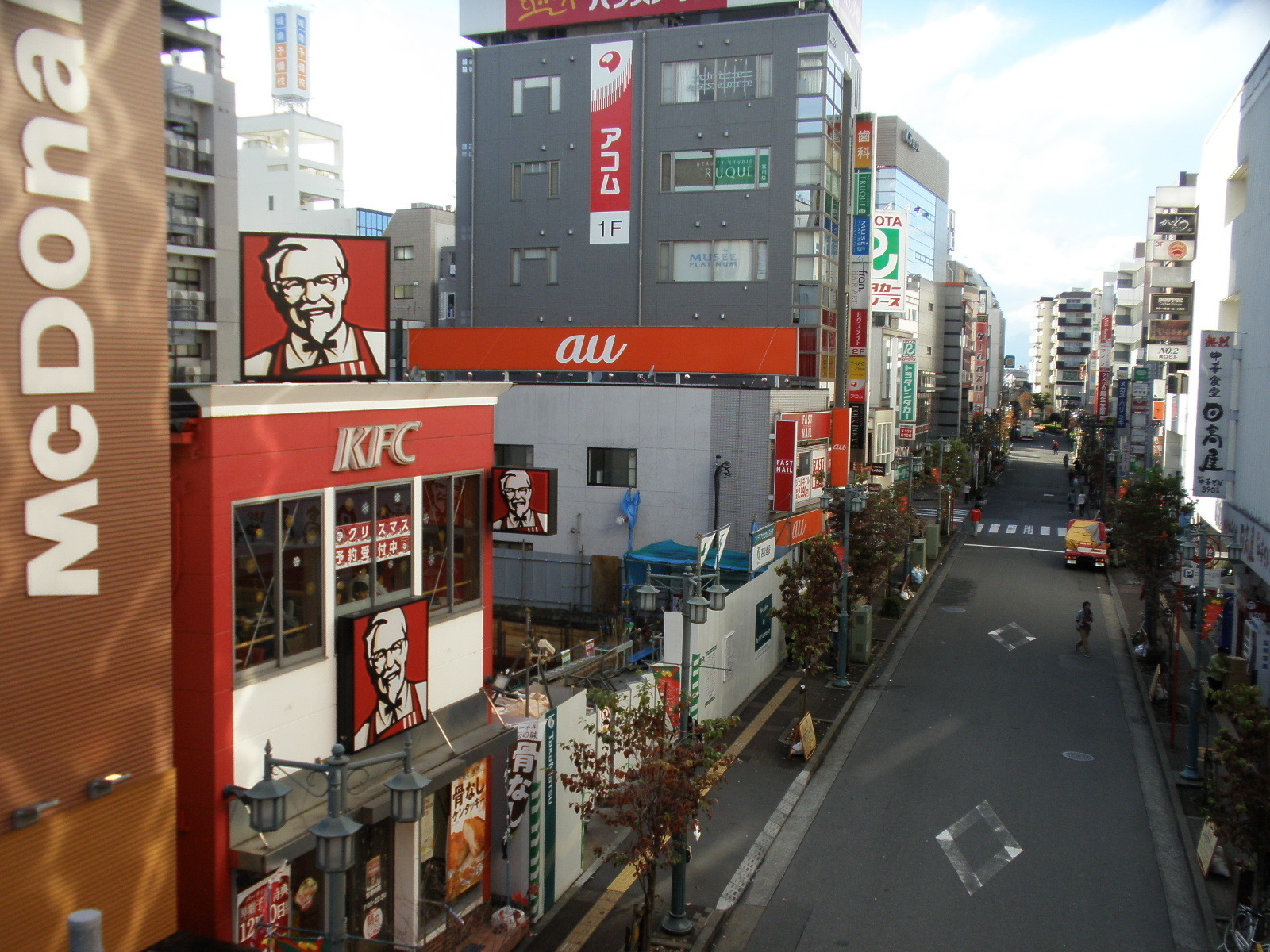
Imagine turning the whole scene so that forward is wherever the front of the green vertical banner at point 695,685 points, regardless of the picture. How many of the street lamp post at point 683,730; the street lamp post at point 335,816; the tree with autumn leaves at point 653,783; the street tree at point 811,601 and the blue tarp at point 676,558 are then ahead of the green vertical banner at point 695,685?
3

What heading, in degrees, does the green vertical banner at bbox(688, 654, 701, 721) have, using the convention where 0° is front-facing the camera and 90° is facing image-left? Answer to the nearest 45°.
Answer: approximately 0°

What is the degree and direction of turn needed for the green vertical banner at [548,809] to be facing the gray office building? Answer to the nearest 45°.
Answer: approximately 135° to its left

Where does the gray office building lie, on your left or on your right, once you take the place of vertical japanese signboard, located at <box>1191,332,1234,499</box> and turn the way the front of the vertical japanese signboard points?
on your right

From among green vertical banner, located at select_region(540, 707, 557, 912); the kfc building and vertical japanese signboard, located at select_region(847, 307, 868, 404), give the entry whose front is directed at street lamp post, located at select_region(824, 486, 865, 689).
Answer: the vertical japanese signboard
